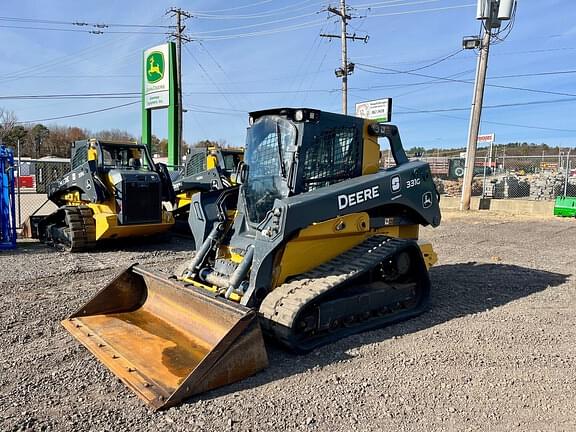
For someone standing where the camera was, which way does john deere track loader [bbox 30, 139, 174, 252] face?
facing away from the viewer and to the left of the viewer

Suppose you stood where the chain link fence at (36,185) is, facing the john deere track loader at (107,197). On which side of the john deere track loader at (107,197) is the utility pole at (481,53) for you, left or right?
left

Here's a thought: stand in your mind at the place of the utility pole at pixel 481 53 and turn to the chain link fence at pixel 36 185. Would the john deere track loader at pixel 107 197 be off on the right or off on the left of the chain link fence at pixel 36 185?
left

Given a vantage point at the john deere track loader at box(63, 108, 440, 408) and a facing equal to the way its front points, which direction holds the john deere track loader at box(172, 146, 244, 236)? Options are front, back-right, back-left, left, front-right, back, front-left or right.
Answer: back-right

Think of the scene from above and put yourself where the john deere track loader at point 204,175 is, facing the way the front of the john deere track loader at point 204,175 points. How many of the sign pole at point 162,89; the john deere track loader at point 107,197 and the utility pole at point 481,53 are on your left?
1

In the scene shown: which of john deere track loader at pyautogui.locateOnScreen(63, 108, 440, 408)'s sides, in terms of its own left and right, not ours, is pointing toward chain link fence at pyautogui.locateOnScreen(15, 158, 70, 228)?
right

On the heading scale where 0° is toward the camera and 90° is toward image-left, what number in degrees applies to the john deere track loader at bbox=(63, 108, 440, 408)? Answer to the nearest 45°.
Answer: approximately 45°

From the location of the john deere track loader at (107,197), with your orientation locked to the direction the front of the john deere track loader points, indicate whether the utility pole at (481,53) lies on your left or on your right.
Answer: on your right

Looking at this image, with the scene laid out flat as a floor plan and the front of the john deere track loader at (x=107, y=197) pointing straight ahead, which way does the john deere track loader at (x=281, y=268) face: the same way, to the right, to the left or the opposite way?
to the left
